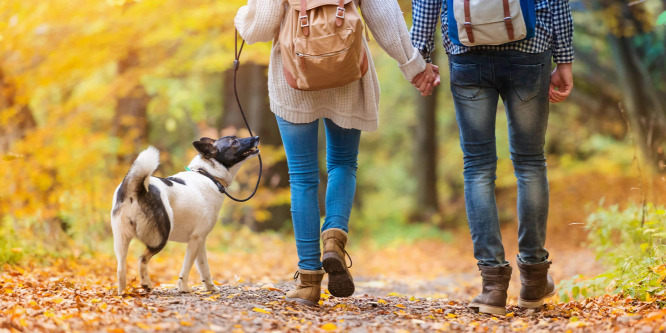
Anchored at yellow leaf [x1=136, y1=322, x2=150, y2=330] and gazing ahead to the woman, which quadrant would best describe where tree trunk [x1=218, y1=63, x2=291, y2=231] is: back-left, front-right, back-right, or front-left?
front-left

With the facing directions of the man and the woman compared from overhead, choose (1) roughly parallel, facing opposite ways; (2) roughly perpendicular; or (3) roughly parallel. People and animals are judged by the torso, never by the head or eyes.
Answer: roughly parallel

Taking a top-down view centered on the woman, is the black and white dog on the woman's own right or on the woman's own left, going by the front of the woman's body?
on the woman's own left

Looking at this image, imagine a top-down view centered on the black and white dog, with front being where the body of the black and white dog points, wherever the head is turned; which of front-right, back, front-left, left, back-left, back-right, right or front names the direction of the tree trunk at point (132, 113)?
front-left

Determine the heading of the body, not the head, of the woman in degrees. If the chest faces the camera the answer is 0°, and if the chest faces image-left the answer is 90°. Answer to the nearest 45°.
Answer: approximately 180°

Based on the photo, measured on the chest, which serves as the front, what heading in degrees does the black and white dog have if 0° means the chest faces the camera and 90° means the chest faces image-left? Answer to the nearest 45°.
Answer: approximately 225°

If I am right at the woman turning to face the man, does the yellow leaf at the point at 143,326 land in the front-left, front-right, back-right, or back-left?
back-right

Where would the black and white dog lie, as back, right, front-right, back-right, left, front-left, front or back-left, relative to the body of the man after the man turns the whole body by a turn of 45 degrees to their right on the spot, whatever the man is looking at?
back-left

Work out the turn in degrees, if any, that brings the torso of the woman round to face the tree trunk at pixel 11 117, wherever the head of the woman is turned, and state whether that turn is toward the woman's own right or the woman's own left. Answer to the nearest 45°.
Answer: approximately 45° to the woman's own left

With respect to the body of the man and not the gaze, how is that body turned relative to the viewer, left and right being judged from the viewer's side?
facing away from the viewer

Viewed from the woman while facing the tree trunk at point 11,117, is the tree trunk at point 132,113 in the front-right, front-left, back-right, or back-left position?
front-right

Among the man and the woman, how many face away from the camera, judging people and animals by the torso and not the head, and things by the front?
2

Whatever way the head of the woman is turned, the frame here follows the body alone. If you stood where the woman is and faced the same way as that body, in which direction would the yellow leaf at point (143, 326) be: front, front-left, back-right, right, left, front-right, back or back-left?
back-left

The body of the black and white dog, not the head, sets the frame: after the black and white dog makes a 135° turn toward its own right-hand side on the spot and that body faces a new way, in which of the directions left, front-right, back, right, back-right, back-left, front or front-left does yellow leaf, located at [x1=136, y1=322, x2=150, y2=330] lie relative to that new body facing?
front
